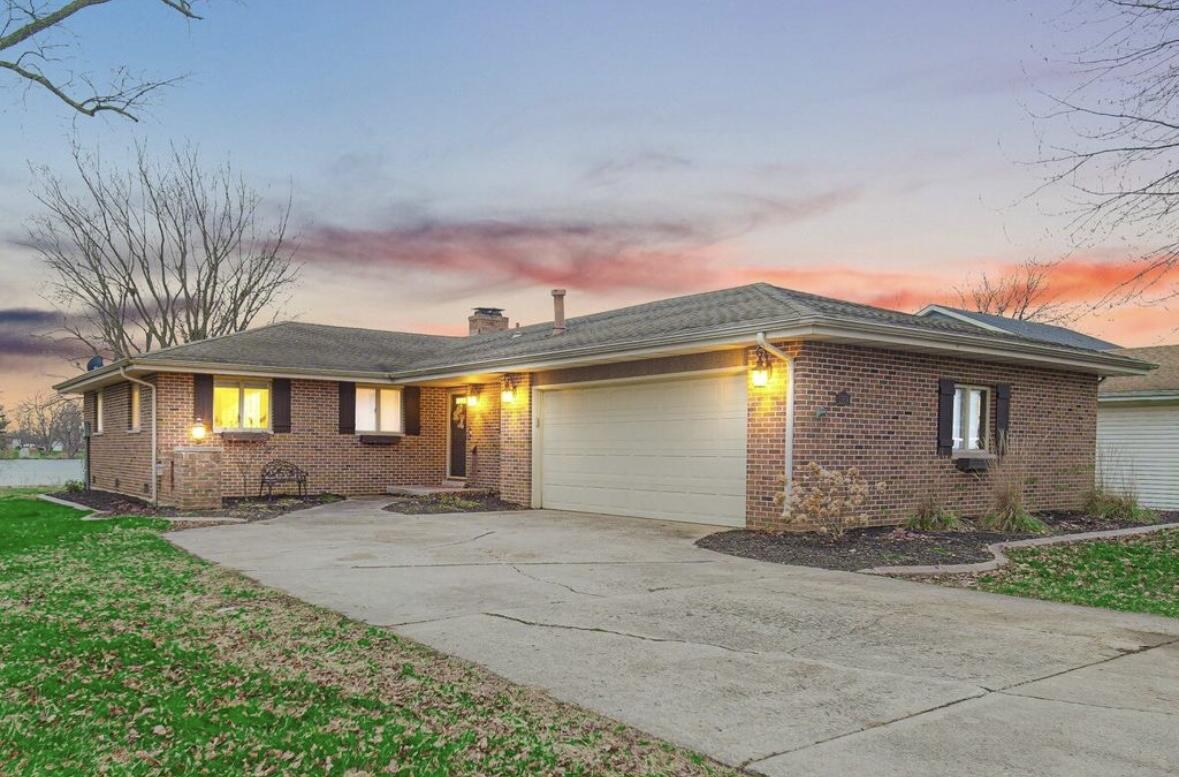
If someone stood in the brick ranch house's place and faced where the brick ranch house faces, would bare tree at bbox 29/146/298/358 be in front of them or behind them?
behind

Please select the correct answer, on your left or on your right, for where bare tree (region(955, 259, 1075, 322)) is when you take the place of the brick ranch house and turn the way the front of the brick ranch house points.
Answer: on your left

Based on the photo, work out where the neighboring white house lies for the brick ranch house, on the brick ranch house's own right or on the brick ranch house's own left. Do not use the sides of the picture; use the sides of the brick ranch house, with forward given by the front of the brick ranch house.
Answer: on the brick ranch house's own left

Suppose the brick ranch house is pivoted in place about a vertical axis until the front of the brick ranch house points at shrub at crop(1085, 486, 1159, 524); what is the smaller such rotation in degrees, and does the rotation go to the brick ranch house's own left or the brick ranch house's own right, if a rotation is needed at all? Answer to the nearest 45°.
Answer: approximately 45° to the brick ranch house's own left

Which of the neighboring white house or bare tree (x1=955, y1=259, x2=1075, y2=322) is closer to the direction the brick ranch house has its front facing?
the neighboring white house

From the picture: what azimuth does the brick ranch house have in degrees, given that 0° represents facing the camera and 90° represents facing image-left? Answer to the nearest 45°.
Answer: approximately 315°
